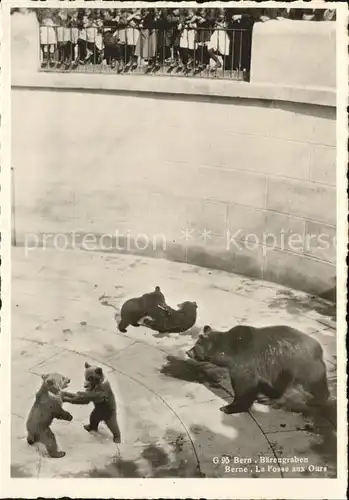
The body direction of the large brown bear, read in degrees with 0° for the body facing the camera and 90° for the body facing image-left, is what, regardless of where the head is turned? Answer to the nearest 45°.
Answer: approximately 90°

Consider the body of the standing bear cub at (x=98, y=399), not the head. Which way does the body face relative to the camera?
to the viewer's left

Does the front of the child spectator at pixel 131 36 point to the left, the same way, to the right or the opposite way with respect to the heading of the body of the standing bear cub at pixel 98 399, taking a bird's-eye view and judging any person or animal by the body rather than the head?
to the left

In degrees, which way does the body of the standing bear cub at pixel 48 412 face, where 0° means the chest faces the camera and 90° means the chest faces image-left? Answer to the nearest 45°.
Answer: approximately 270°

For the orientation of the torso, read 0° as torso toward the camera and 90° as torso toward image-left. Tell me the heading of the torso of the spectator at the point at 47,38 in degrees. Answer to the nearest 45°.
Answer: approximately 0°

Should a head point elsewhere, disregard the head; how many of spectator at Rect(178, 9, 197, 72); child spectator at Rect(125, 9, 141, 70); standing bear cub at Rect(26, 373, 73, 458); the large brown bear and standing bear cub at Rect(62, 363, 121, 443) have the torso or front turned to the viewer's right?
1

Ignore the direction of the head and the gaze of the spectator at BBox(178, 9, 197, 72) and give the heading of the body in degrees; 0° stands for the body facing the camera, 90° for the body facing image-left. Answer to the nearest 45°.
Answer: approximately 0°

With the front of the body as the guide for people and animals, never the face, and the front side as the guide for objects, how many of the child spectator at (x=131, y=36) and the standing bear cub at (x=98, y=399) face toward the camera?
1

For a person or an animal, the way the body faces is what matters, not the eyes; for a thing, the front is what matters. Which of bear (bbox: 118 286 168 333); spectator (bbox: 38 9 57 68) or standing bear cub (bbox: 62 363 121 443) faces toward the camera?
the spectator

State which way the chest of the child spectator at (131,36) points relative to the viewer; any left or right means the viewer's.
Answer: facing the viewer

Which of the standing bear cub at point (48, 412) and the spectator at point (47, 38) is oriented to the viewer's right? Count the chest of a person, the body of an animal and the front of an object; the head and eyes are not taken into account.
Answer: the standing bear cub
